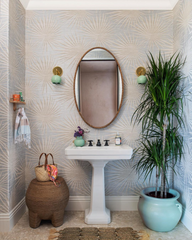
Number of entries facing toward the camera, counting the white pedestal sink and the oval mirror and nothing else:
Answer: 2

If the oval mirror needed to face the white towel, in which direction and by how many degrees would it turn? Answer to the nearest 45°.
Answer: approximately 45° to its right

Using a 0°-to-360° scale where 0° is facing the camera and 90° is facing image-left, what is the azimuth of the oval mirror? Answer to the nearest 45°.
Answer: approximately 0°

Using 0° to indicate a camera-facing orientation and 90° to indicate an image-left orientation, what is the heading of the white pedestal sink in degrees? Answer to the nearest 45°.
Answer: approximately 0°

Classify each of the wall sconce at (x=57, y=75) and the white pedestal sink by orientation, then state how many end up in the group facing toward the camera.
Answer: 2

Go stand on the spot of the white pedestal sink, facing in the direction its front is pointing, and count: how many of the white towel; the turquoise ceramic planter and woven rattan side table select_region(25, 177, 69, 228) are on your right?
2
